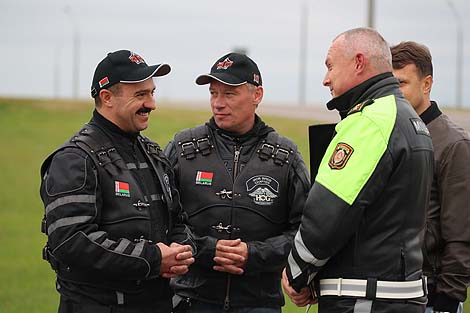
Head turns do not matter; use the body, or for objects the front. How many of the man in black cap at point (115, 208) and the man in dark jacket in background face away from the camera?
0

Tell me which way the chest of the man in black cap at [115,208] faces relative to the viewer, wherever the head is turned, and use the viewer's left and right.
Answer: facing the viewer and to the right of the viewer

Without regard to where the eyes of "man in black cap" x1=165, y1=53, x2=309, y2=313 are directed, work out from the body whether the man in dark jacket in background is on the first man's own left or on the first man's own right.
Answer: on the first man's own left

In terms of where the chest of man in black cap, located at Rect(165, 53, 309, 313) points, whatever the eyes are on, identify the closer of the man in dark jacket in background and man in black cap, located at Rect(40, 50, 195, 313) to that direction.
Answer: the man in black cap

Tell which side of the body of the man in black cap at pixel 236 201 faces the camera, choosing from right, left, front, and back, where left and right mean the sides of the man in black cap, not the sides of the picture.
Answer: front

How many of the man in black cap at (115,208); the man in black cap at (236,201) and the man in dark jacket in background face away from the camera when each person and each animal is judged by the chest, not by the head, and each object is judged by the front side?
0

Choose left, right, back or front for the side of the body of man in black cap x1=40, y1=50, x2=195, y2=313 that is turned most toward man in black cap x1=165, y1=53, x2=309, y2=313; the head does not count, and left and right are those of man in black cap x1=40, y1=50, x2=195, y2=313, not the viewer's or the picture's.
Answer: left

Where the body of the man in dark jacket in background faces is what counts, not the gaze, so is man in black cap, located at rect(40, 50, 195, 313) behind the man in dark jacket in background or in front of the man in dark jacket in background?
in front

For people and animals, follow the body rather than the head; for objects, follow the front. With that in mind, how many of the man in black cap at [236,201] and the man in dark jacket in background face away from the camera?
0

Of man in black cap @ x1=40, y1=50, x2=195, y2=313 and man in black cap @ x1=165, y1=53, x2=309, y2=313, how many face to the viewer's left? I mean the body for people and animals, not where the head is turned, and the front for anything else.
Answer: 0
